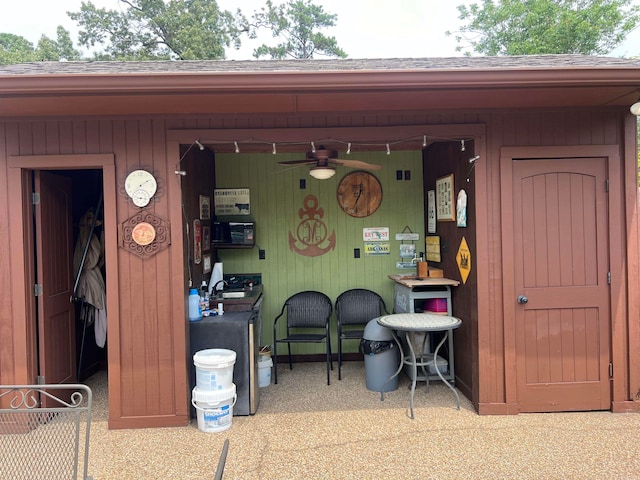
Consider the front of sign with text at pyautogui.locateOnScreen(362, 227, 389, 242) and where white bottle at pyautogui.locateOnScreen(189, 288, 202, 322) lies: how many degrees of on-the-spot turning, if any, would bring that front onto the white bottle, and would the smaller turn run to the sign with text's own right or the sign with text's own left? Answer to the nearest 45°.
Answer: approximately 45° to the sign with text's own right

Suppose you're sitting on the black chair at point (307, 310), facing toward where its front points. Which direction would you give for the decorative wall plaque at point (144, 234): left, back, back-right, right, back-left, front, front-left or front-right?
front-right

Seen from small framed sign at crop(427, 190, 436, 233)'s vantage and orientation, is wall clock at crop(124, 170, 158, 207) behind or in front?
in front

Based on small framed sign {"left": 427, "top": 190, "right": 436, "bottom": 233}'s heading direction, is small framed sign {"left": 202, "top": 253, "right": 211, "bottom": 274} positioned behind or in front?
in front

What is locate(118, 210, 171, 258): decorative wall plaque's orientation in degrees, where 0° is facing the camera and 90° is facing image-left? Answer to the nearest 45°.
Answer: approximately 0°

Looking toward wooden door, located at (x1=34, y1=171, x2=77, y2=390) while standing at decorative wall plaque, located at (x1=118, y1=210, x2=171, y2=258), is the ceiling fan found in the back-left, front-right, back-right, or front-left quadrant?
back-right

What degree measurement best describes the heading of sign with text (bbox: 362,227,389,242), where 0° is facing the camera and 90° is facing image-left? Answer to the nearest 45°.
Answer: approximately 0°

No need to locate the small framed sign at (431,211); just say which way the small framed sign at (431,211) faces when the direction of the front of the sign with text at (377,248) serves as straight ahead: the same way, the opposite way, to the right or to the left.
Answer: to the right

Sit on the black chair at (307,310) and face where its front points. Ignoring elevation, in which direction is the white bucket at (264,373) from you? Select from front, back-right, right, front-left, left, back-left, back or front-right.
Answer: front-right
